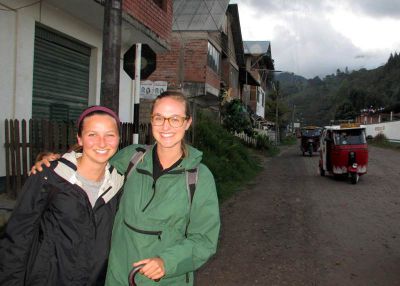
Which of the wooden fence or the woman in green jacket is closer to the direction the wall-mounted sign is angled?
the woman in green jacket

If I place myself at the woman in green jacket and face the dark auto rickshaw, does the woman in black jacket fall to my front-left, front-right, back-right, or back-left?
back-left

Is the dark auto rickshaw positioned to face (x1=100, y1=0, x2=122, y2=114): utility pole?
yes

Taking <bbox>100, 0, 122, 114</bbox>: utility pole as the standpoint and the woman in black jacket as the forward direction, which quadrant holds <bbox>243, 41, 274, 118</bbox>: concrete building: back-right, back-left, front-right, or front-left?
back-left

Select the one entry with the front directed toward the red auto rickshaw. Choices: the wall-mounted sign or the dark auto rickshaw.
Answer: the dark auto rickshaw

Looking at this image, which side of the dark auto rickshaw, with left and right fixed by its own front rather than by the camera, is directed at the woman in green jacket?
front

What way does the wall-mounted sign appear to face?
toward the camera

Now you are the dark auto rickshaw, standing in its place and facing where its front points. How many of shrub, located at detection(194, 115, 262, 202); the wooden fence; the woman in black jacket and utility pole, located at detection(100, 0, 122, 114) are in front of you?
4

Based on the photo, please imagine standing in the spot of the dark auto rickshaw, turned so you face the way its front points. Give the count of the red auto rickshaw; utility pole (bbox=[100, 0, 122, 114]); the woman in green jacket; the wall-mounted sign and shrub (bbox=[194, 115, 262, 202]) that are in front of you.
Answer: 5

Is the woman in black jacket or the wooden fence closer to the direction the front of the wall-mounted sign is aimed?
the woman in black jacket

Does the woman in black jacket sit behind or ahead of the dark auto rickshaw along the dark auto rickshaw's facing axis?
ahead

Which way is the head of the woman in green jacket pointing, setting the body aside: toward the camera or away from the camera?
toward the camera

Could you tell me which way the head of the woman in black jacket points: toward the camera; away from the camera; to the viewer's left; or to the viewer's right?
toward the camera

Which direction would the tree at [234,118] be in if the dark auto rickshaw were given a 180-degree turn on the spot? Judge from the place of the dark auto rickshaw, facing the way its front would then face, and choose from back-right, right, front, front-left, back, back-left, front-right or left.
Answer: back-left

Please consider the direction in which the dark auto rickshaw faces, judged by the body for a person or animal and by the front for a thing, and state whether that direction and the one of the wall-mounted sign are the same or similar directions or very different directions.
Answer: same or similar directions
